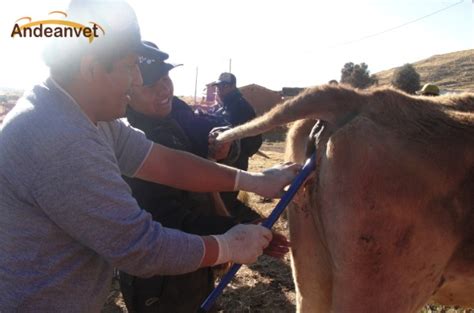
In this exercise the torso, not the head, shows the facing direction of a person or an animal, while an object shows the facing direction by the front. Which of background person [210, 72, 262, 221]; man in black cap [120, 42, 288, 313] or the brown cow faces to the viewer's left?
the background person

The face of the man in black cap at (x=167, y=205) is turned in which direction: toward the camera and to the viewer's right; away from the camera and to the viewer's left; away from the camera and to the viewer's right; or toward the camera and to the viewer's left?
toward the camera and to the viewer's right

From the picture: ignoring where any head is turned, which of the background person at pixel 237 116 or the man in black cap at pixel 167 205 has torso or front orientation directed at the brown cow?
the man in black cap

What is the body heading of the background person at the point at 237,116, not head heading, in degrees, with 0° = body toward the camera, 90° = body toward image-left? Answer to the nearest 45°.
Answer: approximately 90°

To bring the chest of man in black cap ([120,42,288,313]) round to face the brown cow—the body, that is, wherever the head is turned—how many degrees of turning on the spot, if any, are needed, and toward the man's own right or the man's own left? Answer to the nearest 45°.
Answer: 0° — they already face it

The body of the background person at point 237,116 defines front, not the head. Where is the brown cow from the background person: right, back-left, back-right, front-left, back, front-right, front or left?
left

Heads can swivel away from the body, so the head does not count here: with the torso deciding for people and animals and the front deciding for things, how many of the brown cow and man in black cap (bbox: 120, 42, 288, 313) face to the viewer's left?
0

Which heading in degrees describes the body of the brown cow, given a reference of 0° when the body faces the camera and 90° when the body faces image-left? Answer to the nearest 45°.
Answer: approximately 225°

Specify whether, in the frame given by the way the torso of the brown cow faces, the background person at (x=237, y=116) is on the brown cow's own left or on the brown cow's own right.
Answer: on the brown cow's own left
